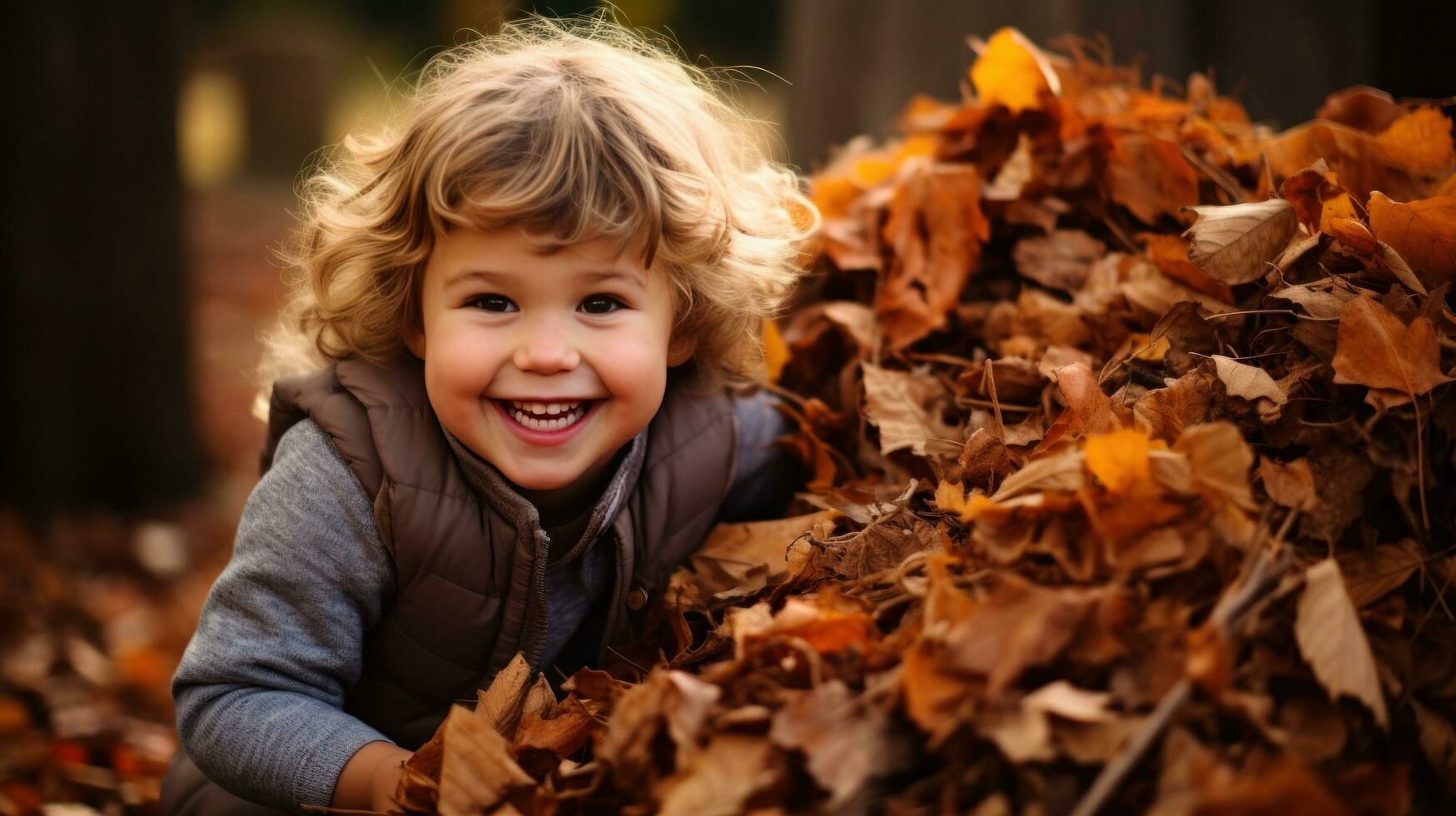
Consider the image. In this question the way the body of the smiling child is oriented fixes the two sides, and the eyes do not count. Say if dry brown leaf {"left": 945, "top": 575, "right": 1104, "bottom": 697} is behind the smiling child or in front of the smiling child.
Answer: in front

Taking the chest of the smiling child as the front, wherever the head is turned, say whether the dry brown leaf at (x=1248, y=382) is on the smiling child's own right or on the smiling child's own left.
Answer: on the smiling child's own left

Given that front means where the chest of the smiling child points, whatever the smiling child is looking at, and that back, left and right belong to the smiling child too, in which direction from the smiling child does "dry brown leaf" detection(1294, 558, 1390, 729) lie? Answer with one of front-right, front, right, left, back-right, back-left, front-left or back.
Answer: front-left

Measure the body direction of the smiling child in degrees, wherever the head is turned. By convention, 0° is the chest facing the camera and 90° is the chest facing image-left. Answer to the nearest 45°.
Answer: approximately 0°

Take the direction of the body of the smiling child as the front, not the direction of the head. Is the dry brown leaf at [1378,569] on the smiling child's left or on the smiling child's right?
on the smiling child's left

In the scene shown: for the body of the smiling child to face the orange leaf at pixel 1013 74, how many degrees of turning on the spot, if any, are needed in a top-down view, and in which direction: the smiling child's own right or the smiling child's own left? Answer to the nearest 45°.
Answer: approximately 135° to the smiling child's own left
